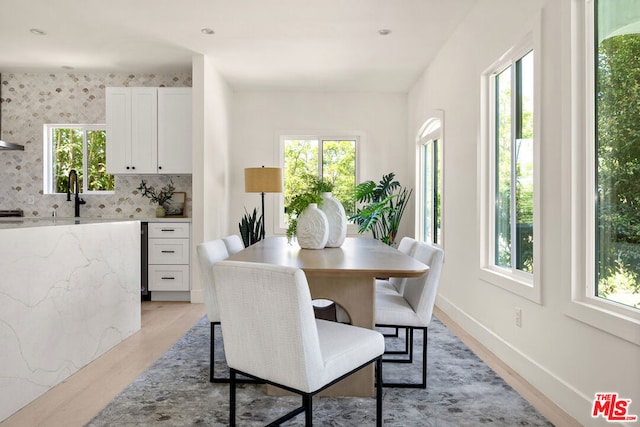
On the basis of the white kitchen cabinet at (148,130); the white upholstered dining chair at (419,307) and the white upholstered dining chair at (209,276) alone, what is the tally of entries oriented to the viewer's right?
1

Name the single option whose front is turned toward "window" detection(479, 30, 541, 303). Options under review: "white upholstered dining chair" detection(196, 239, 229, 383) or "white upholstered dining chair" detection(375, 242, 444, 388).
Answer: "white upholstered dining chair" detection(196, 239, 229, 383)

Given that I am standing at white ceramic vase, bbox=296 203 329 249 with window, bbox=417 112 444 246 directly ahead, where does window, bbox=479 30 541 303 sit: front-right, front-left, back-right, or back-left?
front-right

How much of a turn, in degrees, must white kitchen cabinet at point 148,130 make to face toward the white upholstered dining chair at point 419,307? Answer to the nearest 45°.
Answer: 0° — it already faces it

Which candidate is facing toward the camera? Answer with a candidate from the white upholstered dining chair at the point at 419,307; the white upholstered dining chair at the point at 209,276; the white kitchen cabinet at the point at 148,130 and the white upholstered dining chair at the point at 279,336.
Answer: the white kitchen cabinet

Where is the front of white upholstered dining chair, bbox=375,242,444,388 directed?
to the viewer's left

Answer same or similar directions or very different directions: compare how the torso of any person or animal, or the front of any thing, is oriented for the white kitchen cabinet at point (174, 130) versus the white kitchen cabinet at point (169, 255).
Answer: same or similar directions

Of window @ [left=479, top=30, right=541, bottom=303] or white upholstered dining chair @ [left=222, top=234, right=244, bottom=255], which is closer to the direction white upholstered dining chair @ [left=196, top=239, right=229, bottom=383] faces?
the window

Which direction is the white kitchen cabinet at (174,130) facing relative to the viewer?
toward the camera

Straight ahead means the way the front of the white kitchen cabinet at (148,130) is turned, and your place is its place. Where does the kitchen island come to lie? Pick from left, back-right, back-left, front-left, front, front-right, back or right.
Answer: front

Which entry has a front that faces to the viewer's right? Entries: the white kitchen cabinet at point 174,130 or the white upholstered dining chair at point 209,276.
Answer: the white upholstered dining chair

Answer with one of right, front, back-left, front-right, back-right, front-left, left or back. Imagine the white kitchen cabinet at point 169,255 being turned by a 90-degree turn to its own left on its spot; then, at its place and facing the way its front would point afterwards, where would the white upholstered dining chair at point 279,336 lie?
right

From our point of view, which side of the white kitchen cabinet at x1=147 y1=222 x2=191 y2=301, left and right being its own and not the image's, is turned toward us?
front

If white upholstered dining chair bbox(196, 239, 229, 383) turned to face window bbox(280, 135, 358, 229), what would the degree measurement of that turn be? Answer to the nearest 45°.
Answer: approximately 90° to its left

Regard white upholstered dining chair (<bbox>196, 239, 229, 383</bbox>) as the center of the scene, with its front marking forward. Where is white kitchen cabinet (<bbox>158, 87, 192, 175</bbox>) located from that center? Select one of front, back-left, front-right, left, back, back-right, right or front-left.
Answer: left

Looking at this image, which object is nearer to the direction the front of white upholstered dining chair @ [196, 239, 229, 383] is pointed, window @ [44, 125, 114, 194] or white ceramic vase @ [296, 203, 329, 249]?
the white ceramic vase

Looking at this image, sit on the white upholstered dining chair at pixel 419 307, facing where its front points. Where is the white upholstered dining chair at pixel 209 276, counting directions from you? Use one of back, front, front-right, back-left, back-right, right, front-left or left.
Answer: front

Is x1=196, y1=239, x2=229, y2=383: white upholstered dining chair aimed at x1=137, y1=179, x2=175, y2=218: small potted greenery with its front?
no

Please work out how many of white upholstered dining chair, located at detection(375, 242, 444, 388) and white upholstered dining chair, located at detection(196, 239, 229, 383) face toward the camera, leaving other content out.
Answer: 0

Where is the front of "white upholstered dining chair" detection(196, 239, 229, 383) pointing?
to the viewer's right

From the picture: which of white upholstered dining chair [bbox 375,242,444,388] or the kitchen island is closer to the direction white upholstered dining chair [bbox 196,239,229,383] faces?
the white upholstered dining chair
